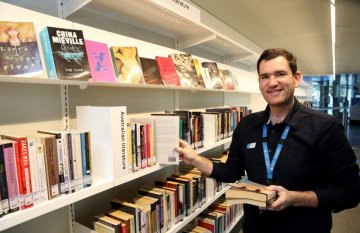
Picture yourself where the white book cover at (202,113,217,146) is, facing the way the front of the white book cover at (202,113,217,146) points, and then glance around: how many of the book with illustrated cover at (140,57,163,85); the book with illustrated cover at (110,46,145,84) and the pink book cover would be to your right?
3

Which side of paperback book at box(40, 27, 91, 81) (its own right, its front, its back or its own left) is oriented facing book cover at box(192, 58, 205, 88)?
left

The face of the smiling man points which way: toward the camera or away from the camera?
toward the camera

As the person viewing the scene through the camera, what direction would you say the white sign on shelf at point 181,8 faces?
facing the viewer and to the right of the viewer

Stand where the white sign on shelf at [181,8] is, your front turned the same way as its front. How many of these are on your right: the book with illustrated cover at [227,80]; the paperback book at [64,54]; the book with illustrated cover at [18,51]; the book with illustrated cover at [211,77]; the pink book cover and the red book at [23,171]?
4

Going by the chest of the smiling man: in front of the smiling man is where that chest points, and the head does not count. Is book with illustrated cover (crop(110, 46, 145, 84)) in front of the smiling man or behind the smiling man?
in front

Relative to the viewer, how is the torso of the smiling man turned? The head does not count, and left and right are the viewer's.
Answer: facing the viewer and to the left of the viewer

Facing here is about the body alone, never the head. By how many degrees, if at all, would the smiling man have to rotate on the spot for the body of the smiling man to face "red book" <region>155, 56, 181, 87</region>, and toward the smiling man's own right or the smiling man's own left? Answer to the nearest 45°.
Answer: approximately 45° to the smiling man's own right
